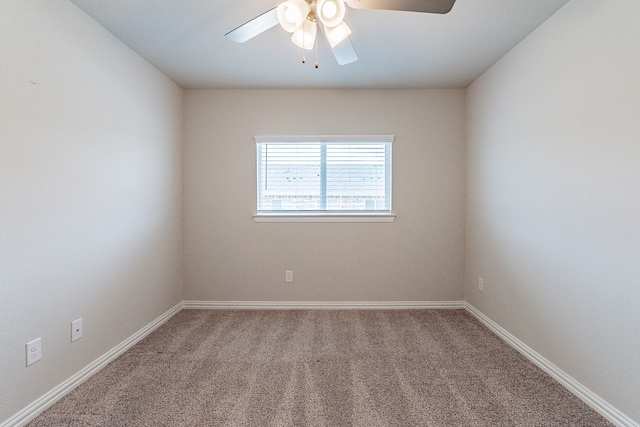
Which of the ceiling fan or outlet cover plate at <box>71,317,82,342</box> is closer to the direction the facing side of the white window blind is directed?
the ceiling fan

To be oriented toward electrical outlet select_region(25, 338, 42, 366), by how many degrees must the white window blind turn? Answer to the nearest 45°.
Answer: approximately 45° to its right

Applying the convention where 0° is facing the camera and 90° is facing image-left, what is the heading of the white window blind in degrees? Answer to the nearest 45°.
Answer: approximately 0°

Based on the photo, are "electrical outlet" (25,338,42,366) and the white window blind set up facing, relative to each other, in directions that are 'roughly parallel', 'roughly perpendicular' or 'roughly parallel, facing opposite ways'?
roughly perpendicular

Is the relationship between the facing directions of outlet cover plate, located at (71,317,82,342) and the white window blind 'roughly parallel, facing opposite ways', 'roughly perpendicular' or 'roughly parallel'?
roughly perpendicular

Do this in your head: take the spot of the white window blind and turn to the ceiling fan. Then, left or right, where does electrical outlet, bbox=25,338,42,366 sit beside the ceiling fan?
right
